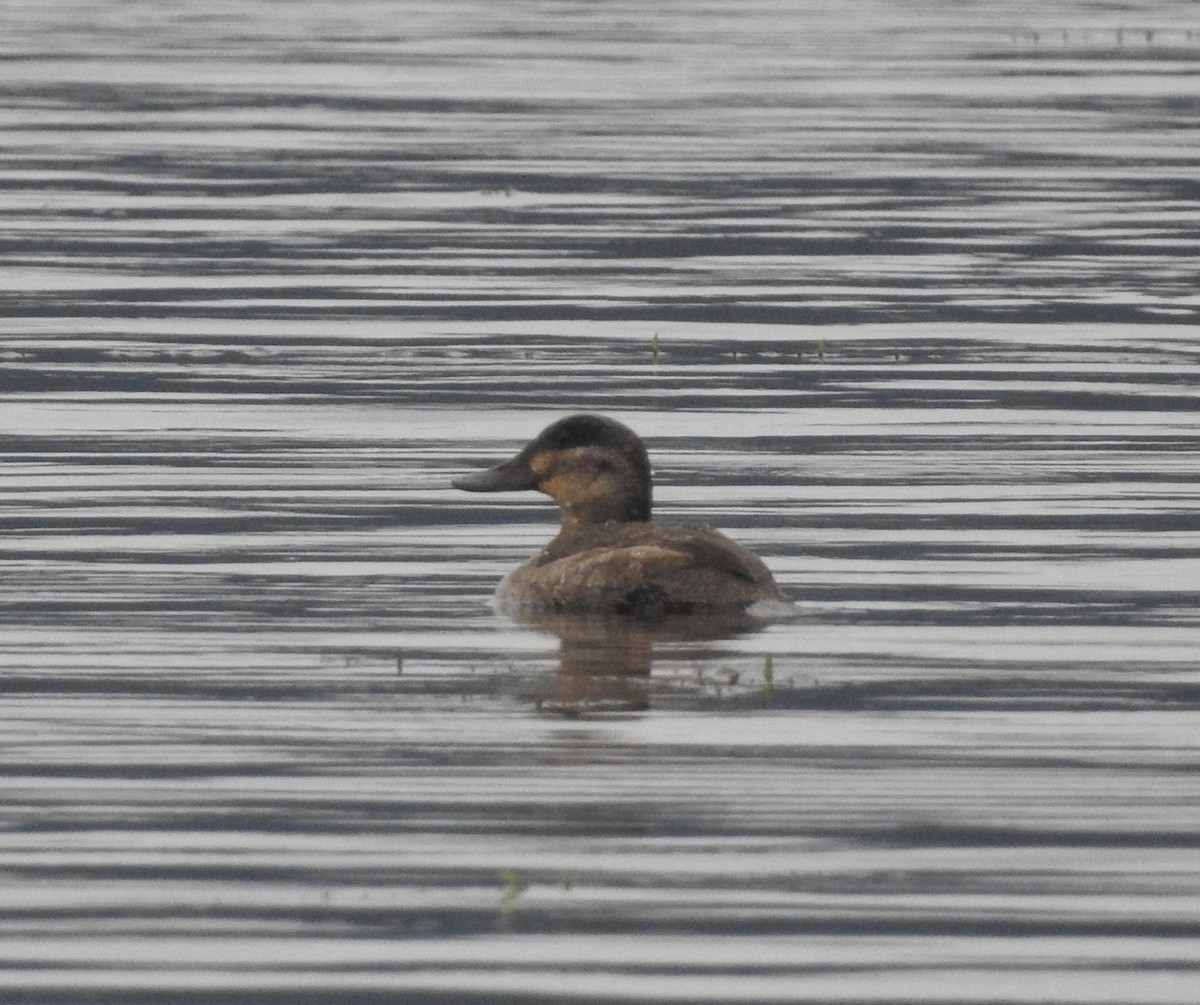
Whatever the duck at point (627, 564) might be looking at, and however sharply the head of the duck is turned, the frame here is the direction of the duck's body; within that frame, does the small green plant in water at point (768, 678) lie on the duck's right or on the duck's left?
on the duck's left

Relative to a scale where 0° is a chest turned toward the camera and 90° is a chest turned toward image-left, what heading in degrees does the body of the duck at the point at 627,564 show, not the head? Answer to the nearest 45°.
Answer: approximately 90°
